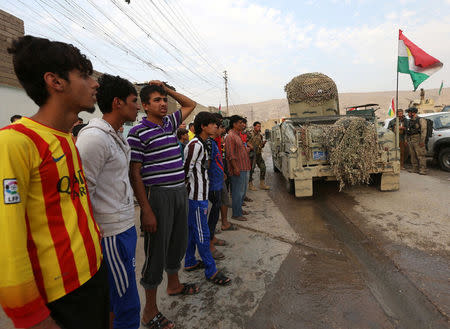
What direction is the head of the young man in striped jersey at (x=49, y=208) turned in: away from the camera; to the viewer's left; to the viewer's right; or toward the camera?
to the viewer's right

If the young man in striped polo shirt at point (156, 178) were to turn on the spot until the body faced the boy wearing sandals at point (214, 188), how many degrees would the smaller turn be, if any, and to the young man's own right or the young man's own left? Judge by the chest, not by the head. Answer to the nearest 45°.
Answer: approximately 90° to the young man's own left

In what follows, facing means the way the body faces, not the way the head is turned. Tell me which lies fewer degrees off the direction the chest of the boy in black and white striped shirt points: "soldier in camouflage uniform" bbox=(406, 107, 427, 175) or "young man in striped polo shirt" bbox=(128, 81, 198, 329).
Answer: the soldier in camouflage uniform

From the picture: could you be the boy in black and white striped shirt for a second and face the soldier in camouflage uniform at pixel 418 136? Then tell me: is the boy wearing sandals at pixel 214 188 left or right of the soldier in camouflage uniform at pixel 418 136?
left

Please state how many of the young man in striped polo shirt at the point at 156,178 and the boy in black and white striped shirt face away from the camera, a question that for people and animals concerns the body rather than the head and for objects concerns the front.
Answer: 0

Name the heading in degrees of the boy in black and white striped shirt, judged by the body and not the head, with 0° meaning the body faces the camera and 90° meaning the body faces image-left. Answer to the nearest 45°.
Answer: approximately 270°

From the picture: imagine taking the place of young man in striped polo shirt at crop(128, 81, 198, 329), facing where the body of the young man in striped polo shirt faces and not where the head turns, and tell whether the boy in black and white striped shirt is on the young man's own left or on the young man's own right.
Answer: on the young man's own left

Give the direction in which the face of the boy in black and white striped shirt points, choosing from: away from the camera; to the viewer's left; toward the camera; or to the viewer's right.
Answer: to the viewer's right

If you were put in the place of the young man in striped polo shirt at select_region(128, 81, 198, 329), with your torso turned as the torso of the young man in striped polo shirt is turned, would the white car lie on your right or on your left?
on your left

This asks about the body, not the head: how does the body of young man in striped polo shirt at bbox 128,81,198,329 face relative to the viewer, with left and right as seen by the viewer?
facing the viewer and to the right of the viewer
